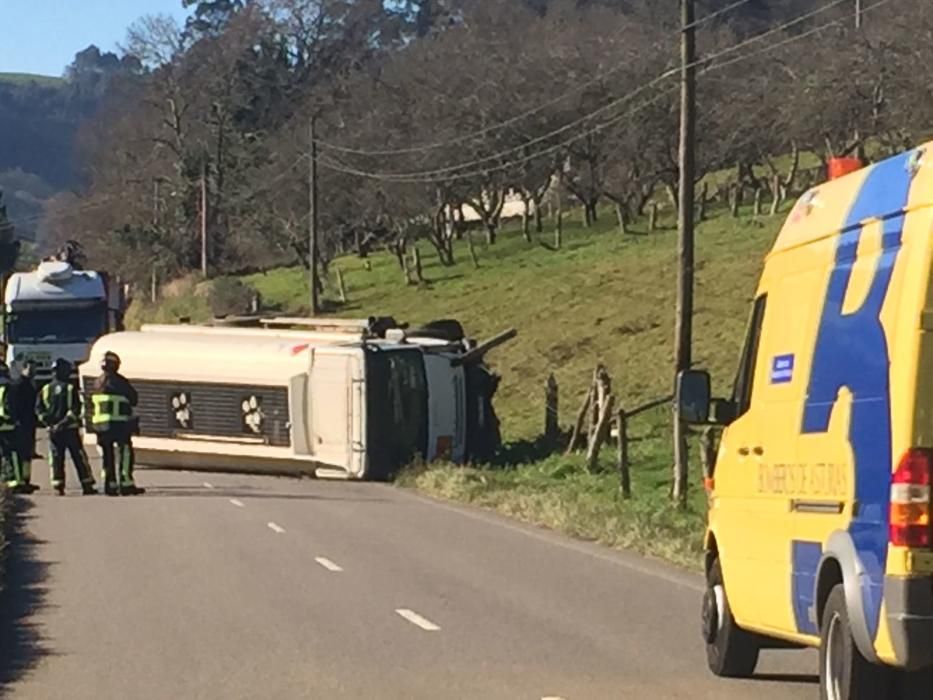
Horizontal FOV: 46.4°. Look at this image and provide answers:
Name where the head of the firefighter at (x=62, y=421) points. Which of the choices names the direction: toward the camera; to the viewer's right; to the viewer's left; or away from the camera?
away from the camera

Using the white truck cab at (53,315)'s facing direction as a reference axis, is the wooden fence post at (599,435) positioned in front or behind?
in front

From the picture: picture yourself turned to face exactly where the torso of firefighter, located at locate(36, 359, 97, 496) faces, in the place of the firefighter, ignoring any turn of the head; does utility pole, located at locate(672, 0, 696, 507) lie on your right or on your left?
on your right

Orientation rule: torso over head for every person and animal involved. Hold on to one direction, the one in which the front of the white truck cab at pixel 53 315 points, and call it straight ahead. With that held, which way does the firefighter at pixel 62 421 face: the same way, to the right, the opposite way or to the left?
the opposite way

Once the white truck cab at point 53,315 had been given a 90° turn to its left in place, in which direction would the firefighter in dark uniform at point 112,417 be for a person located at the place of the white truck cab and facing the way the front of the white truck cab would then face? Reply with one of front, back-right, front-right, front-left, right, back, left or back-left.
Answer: right

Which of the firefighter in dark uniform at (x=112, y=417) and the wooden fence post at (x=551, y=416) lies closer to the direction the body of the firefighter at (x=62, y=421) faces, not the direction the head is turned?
the wooden fence post

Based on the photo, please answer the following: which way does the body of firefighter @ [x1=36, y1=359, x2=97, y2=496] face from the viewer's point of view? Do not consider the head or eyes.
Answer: away from the camera

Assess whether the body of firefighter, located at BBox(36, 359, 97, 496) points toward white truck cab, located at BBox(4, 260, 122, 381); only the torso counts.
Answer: yes

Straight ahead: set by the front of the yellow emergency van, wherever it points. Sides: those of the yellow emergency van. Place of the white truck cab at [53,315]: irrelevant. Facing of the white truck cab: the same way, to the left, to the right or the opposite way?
the opposite way

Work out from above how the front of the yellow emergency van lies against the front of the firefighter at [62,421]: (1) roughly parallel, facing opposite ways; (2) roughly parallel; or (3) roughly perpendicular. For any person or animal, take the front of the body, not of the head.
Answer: roughly parallel

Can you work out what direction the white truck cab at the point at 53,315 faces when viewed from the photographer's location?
facing the viewer

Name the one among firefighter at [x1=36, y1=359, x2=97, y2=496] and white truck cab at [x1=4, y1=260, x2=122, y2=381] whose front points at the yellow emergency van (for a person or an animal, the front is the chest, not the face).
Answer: the white truck cab

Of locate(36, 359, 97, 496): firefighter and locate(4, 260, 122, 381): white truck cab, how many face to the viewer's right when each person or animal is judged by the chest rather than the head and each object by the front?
0

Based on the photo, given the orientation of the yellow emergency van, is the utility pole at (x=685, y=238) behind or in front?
in front
